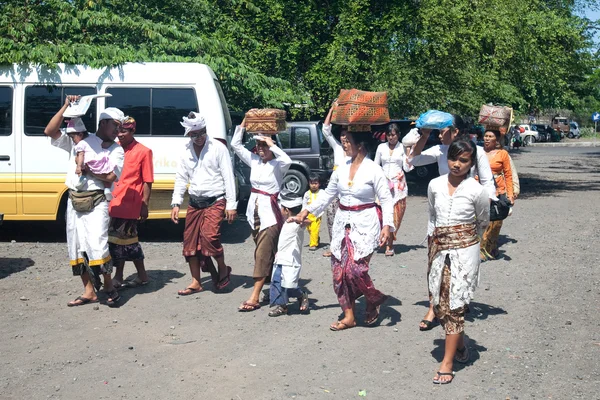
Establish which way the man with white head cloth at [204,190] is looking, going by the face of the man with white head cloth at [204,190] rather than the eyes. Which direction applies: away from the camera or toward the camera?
toward the camera

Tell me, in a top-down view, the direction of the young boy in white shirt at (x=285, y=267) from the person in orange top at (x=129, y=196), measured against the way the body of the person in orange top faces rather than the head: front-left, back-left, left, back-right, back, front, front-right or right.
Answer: left

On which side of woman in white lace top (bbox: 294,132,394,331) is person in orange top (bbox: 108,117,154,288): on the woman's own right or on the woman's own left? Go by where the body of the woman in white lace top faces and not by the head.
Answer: on the woman's own right

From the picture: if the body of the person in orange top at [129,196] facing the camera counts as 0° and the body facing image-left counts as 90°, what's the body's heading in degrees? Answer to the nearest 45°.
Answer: approximately 45°

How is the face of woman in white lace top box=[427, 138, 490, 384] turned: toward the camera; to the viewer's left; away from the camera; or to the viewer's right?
toward the camera

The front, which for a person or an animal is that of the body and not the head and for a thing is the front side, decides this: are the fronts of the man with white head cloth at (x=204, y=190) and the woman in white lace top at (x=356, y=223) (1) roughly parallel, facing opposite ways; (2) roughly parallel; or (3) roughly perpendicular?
roughly parallel

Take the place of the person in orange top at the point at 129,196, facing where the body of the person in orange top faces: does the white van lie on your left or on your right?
on your right

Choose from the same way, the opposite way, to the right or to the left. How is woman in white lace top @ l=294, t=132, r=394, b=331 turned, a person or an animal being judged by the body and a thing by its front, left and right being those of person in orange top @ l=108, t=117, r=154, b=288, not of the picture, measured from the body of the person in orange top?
the same way

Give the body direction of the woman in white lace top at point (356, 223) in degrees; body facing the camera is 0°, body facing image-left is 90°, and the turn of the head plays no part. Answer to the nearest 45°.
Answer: approximately 45°

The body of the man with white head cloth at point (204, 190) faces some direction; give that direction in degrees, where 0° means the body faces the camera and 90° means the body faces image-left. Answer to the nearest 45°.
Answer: approximately 45°

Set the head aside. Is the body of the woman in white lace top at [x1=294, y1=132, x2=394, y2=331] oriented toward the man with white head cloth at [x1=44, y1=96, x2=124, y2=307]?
no

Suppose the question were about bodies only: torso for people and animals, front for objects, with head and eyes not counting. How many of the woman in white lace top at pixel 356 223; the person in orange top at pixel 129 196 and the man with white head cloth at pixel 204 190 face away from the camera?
0

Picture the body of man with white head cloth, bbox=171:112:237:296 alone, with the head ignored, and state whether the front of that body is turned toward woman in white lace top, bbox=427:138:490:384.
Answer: no

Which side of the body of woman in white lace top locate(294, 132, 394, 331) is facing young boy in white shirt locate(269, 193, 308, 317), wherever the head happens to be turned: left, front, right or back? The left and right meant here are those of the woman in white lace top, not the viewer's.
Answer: right

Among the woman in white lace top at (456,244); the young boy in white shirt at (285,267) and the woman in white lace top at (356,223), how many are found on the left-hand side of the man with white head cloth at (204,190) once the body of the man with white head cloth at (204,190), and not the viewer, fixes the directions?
3
